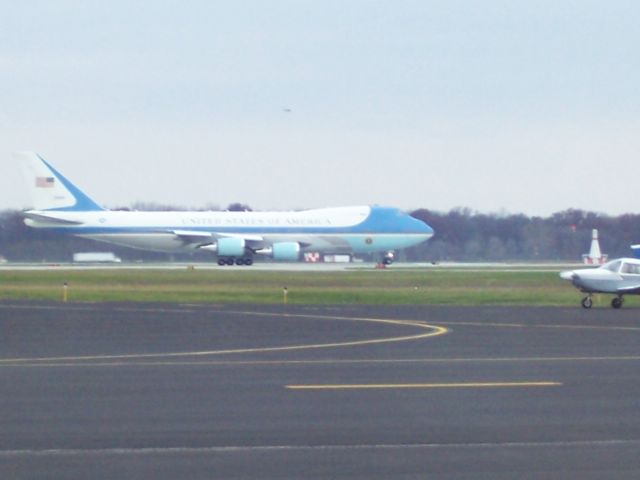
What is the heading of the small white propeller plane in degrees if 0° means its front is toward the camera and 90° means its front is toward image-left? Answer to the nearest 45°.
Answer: approximately 90°
